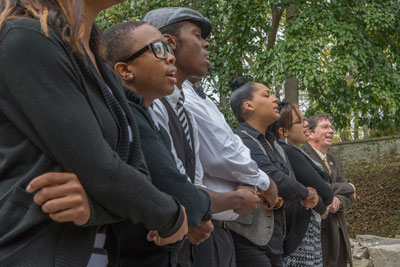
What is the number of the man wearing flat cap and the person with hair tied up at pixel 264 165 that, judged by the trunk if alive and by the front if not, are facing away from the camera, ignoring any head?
0

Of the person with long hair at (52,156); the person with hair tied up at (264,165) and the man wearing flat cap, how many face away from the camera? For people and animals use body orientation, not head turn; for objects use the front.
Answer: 0

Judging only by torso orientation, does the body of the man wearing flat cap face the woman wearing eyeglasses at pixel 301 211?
no

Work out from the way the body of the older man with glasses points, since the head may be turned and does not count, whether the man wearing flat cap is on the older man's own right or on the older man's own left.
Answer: on the older man's own right

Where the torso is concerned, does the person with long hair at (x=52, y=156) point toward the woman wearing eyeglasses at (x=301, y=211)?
no

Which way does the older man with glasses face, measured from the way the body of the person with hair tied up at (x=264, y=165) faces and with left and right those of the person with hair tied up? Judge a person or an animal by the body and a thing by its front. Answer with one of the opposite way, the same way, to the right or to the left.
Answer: the same way

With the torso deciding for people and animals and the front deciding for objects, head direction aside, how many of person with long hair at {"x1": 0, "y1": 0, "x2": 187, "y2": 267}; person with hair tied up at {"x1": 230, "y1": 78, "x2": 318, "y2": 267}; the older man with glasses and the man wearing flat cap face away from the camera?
0

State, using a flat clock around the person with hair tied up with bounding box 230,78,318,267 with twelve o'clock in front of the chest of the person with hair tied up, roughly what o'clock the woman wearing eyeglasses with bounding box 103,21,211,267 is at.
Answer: The woman wearing eyeglasses is roughly at 2 o'clock from the person with hair tied up.

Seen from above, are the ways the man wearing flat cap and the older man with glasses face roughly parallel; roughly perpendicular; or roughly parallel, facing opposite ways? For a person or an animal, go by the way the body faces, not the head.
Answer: roughly parallel

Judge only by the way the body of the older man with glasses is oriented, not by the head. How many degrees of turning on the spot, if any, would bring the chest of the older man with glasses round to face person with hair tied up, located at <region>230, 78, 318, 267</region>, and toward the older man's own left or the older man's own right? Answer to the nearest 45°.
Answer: approximately 45° to the older man's own right
